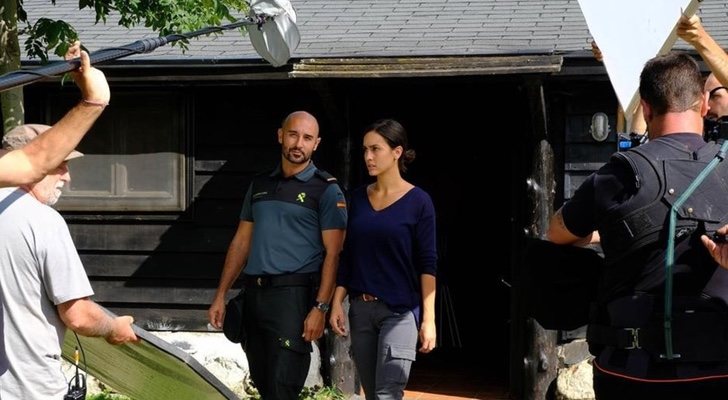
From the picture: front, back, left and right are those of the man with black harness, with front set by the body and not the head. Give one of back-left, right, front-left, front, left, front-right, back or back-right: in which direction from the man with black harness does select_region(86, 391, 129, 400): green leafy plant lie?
front-left

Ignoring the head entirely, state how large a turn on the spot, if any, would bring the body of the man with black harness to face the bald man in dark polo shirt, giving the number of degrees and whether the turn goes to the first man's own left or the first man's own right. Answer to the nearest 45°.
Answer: approximately 45° to the first man's own left

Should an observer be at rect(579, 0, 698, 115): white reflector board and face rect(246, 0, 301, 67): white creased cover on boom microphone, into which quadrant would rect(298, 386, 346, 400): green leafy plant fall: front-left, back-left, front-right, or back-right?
front-right

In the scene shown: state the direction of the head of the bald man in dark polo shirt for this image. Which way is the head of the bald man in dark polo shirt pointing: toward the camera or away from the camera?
toward the camera

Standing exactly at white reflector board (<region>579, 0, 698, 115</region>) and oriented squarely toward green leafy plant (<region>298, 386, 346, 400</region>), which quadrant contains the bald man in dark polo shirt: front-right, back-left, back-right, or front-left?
front-left

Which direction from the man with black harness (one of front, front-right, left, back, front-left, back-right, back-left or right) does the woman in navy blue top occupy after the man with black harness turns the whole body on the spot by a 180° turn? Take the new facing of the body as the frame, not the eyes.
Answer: back-right

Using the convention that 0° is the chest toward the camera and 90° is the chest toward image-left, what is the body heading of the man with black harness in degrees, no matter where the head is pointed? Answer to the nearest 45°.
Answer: approximately 180°

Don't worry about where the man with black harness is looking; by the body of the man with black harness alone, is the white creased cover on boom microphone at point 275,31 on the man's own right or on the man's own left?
on the man's own left
